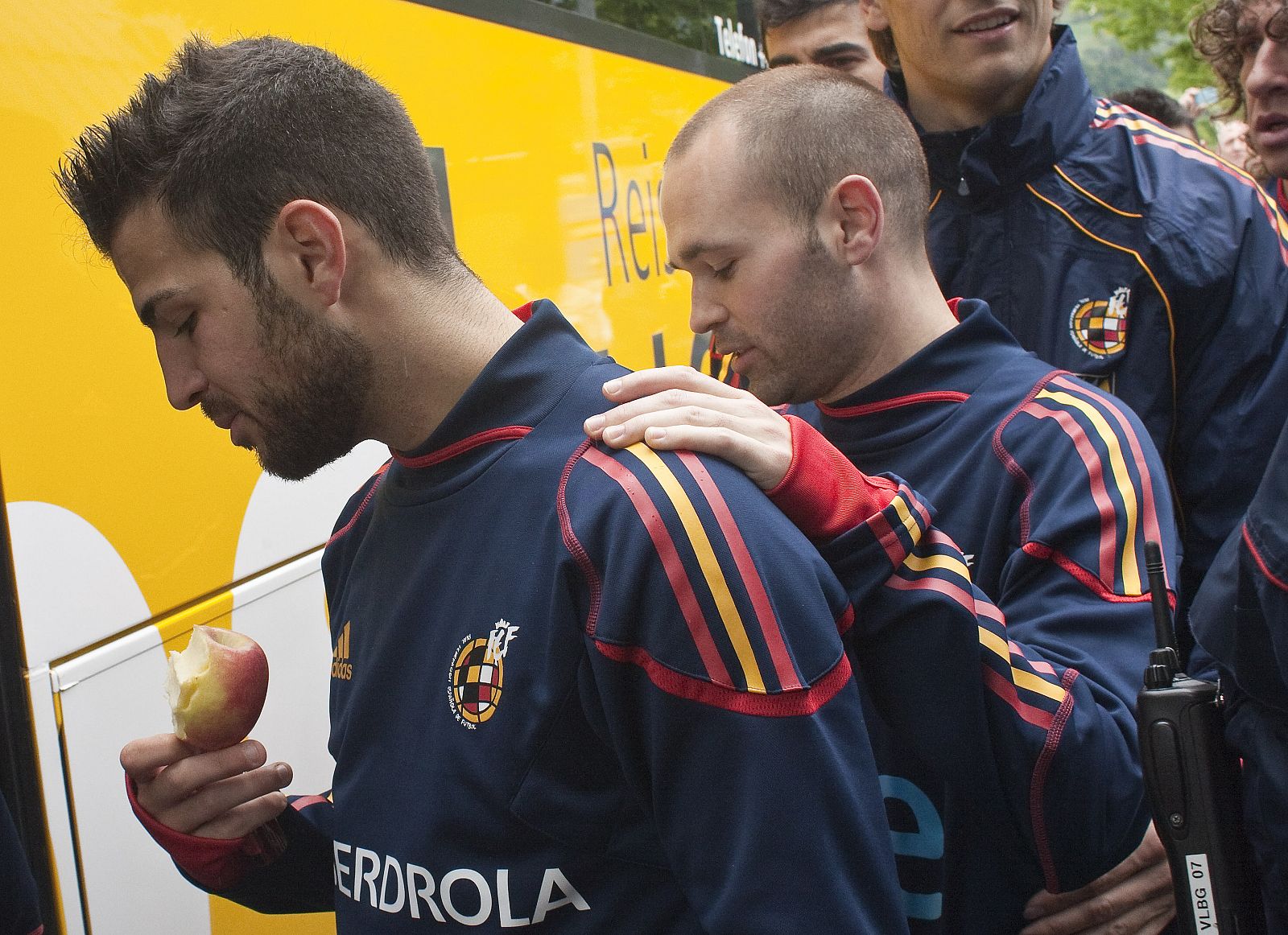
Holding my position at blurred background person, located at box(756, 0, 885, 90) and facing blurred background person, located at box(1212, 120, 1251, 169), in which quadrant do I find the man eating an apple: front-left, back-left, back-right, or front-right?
back-right

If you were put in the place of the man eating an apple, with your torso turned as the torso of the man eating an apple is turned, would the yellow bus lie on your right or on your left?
on your right

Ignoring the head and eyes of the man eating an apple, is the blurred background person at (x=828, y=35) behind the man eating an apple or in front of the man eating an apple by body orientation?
behind

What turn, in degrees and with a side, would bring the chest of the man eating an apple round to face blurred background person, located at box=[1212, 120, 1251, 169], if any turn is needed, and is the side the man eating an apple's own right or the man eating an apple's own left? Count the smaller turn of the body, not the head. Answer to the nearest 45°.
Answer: approximately 180°

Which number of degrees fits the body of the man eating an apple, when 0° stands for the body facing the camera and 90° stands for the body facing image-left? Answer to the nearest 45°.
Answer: approximately 45°
